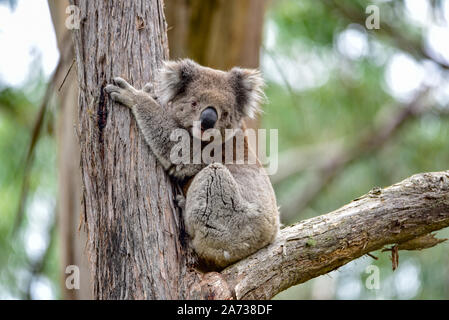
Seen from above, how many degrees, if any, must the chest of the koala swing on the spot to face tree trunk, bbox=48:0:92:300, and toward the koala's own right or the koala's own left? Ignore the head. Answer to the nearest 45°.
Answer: approximately 90° to the koala's own right

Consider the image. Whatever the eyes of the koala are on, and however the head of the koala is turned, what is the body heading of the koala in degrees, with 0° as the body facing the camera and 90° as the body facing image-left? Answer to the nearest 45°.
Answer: approximately 45°

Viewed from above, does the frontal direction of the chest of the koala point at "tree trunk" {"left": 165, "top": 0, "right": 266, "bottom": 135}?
no

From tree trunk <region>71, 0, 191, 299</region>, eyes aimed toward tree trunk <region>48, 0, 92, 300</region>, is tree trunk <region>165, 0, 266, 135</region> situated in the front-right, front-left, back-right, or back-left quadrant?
front-right

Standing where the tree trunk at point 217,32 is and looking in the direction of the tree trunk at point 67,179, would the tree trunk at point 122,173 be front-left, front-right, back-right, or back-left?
front-left
